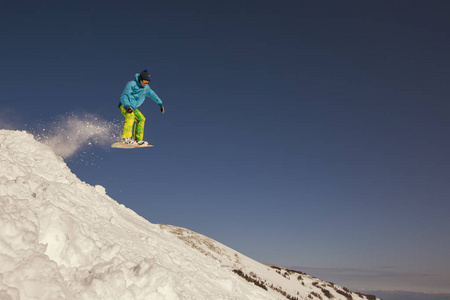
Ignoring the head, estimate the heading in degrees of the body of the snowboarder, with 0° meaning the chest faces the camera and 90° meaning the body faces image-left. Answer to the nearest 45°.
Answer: approximately 315°
